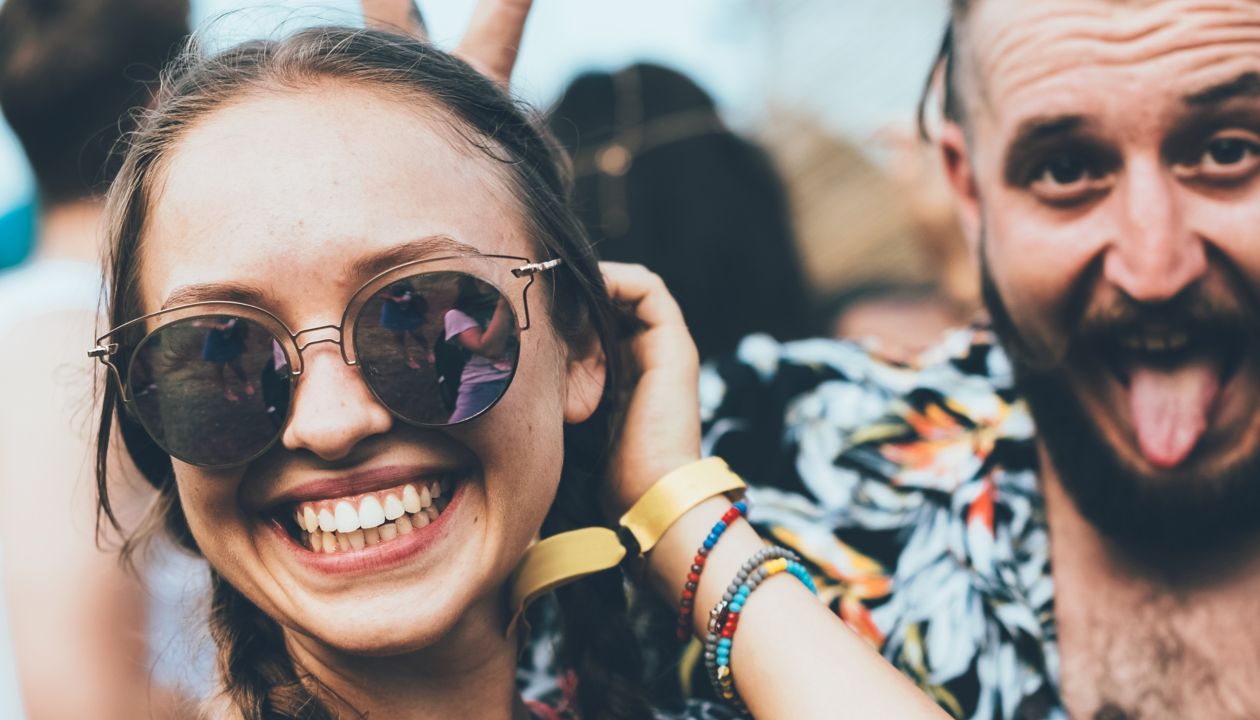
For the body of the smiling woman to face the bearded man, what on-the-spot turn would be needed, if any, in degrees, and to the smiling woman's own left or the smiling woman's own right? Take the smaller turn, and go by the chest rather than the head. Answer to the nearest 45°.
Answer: approximately 90° to the smiling woman's own left

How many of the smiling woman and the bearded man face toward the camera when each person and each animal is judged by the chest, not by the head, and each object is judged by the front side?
2

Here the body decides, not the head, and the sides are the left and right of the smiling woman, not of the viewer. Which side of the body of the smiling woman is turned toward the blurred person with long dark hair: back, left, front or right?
back

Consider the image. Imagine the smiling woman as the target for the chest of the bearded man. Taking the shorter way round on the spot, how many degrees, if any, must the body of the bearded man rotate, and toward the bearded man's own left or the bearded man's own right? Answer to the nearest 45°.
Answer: approximately 45° to the bearded man's own right

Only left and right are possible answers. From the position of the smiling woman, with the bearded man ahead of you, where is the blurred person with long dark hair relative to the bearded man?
left

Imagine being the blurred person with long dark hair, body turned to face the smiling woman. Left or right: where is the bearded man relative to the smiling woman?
left

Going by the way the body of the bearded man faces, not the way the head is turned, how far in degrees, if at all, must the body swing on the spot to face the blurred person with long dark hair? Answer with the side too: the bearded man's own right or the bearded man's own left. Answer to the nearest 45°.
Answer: approximately 135° to the bearded man's own right

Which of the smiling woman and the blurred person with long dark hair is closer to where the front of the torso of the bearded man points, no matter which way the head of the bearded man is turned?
the smiling woman

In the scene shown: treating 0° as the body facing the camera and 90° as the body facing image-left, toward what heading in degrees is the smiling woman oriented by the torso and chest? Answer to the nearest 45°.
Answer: approximately 0°
